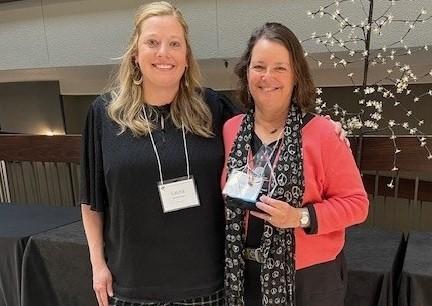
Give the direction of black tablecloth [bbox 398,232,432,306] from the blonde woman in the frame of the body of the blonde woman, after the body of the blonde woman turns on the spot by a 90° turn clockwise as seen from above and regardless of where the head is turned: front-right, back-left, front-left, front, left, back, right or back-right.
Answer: back

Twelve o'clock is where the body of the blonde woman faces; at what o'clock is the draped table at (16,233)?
The draped table is roughly at 5 o'clock from the blonde woman.

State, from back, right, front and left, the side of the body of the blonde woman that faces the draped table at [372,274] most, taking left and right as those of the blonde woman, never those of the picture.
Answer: left

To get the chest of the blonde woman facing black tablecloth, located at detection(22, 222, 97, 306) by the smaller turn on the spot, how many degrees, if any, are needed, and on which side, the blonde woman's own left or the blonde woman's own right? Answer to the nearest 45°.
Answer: approximately 135° to the blonde woman's own right

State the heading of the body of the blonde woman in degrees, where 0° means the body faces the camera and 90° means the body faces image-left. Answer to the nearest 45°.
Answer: approximately 0°
